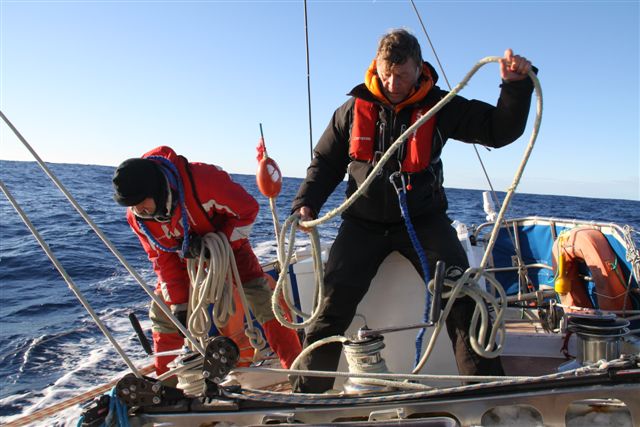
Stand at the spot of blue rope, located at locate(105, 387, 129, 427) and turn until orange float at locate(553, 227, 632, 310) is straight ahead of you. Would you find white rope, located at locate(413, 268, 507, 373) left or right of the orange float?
right

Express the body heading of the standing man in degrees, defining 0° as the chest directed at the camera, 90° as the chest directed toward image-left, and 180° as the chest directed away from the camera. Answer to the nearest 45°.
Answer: approximately 0°

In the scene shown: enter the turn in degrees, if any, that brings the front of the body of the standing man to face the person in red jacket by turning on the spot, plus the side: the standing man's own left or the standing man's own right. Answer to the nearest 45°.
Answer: approximately 90° to the standing man's own right

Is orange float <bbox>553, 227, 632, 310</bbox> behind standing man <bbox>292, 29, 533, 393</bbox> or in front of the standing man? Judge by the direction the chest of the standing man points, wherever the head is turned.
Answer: behind

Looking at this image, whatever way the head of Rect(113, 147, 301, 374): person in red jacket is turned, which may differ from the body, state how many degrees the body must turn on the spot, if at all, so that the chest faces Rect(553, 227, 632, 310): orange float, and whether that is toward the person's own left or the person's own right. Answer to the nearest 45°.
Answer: approximately 135° to the person's own left

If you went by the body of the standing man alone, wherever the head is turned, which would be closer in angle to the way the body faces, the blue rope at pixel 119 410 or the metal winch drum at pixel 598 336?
the blue rope

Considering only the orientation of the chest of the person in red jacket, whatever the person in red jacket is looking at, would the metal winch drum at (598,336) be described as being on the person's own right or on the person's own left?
on the person's own left

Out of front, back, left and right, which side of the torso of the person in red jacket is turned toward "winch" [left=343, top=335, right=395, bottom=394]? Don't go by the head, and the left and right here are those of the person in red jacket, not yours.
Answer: left
